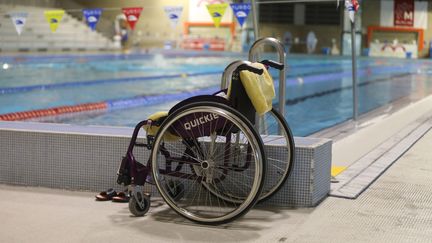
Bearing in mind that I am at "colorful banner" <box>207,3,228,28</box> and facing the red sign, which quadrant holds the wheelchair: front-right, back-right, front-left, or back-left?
back-right

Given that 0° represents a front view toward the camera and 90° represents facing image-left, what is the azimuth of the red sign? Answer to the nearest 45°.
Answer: approximately 0°

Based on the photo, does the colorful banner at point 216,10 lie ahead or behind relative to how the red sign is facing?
ahead

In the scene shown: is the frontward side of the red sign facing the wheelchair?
yes

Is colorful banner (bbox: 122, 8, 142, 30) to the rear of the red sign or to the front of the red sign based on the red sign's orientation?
to the front

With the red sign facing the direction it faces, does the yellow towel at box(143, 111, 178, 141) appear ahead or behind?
ahead
